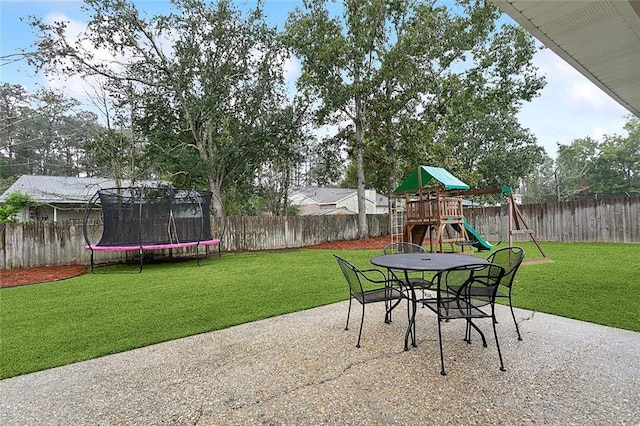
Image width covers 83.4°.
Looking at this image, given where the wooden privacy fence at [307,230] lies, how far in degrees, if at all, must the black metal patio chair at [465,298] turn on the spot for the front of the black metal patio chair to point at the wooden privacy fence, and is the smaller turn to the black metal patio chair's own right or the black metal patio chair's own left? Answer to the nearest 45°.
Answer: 0° — it already faces it

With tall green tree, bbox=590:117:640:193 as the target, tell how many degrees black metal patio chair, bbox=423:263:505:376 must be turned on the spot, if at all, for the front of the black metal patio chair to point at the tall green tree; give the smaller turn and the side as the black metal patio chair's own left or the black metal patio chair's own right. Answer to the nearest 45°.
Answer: approximately 45° to the black metal patio chair's own right

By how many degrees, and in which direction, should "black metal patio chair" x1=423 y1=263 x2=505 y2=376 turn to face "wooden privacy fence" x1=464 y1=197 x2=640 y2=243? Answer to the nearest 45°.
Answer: approximately 45° to its right

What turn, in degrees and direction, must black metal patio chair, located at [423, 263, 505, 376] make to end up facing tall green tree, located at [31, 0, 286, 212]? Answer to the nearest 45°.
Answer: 0° — it already faces it

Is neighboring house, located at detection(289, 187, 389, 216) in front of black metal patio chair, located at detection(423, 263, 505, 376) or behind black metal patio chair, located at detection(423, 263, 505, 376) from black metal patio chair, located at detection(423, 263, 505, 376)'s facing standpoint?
in front

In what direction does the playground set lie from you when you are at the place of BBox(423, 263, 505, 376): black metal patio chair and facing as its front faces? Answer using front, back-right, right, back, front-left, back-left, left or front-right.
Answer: front-right

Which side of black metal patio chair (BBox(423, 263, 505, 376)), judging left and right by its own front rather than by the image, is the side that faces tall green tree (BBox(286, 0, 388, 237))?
front

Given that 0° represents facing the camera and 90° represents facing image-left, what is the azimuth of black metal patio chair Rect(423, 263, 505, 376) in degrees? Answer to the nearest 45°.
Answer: approximately 135°

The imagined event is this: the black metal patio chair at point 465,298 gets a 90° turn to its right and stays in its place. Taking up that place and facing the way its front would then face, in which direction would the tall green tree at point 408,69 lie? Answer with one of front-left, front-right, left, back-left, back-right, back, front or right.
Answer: front-left
